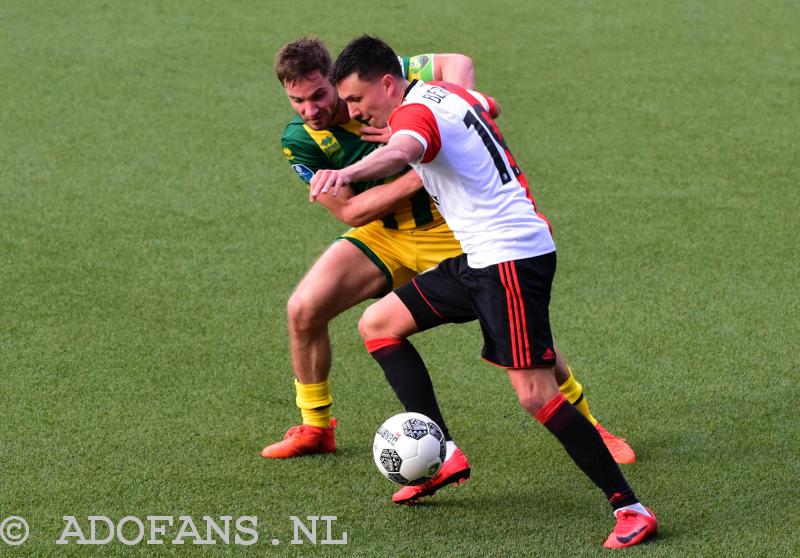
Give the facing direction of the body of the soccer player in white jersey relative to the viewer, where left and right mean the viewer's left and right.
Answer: facing to the left of the viewer

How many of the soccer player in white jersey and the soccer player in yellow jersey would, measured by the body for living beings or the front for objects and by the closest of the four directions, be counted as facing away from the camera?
0

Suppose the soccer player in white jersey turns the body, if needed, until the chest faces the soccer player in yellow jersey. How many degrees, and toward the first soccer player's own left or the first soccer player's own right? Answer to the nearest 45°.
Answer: approximately 45° to the first soccer player's own right
